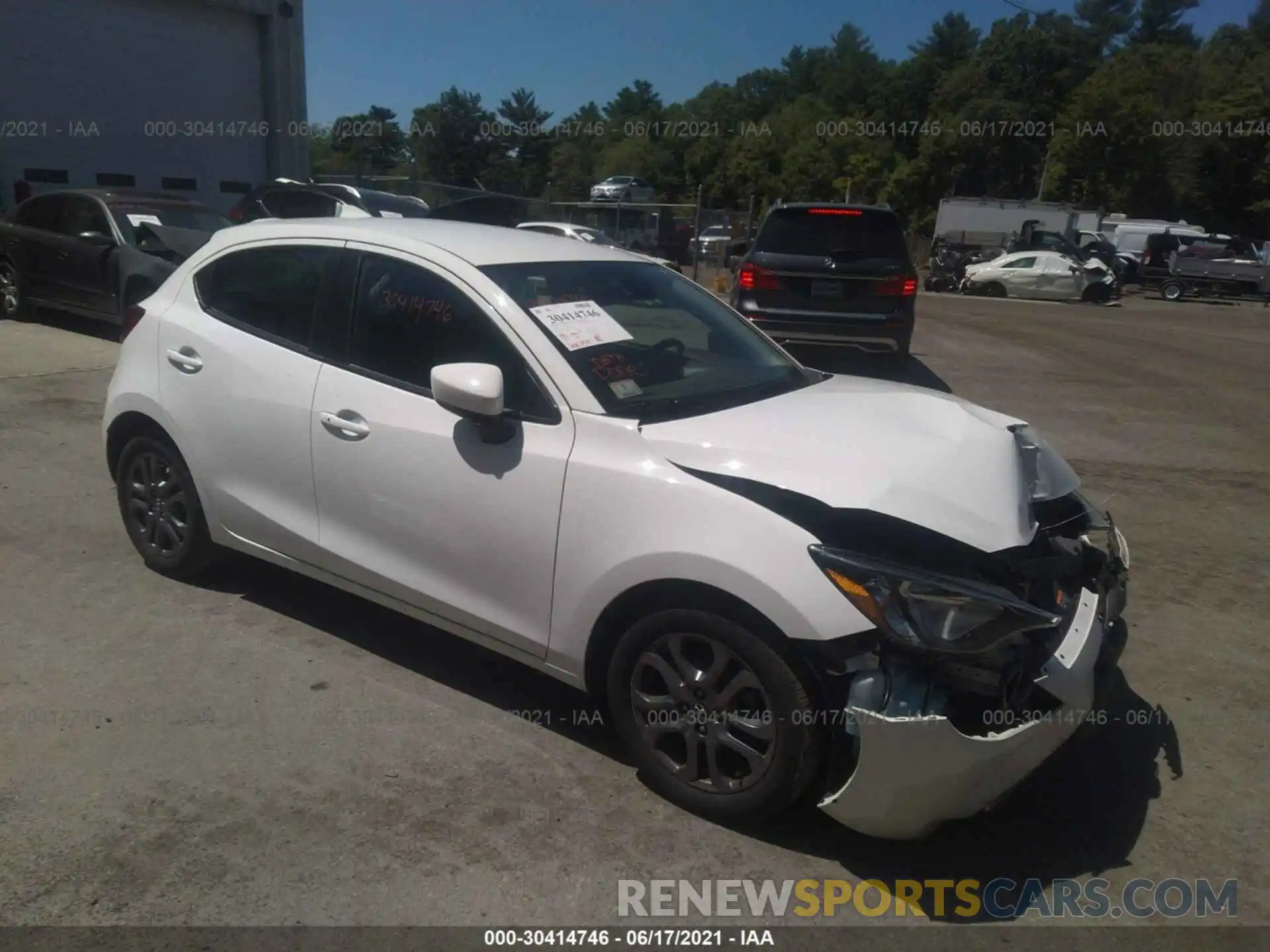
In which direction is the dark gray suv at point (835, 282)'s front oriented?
away from the camera

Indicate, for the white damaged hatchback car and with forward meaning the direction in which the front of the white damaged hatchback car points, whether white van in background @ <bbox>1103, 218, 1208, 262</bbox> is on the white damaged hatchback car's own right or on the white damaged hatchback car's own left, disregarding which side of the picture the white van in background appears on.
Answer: on the white damaged hatchback car's own left

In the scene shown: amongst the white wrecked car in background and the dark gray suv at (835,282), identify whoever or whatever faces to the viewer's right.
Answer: the white wrecked car in background

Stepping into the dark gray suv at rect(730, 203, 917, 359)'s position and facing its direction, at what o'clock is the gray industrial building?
The gray industrial building is roughly at 10 o'clock from the dark gray suv.

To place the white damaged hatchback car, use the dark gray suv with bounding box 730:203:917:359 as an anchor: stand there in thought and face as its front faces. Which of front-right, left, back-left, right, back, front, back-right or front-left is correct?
back

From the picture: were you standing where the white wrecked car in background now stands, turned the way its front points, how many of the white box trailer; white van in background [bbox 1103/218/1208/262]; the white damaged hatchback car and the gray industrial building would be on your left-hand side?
2

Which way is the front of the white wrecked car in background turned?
to the viewer's right
